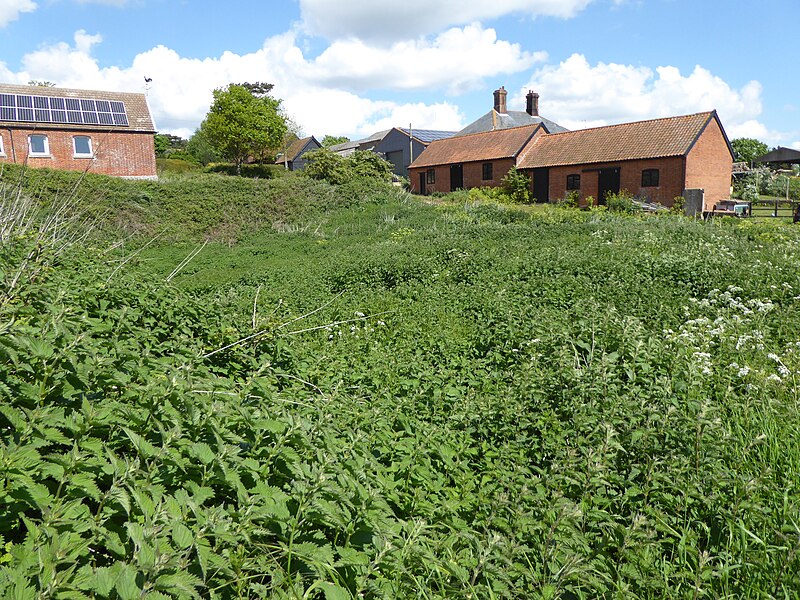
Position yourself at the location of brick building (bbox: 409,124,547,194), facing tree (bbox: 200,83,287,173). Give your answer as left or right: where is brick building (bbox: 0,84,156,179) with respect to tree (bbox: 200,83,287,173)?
left

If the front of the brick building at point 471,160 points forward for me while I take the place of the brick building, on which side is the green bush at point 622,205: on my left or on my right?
on my left

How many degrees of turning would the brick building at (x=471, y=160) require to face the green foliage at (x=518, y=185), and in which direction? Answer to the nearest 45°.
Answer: approximately 90° to its left

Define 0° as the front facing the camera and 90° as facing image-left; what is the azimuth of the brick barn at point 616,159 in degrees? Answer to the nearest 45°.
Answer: approximately 45°

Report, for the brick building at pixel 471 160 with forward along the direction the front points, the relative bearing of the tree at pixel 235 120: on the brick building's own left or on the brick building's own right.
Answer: on the brick building's own right
